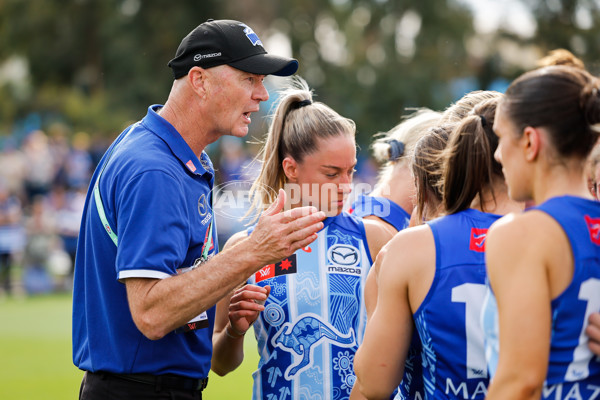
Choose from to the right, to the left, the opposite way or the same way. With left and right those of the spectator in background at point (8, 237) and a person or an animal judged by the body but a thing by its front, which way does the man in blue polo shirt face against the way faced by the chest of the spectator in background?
to the left

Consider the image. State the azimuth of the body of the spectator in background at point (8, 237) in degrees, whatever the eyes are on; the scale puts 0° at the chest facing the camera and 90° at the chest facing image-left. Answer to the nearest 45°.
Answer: approximately 0°

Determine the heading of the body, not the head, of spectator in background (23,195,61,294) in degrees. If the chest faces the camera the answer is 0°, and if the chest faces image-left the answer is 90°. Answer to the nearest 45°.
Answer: approximately 0°

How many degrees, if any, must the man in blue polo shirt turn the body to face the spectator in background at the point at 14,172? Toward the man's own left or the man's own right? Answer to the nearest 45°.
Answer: approximately 90° to the man's own left

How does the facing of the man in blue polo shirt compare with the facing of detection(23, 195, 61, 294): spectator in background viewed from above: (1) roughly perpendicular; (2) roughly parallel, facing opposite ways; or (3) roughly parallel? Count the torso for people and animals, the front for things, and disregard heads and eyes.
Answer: roughly perpendicular

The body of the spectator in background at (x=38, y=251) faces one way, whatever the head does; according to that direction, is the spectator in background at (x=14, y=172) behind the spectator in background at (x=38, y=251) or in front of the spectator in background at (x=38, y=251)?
behind

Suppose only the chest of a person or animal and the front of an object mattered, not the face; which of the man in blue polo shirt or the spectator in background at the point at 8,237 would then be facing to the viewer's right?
the man in blue polo shirt

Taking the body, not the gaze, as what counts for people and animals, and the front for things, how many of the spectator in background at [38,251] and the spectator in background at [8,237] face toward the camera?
2

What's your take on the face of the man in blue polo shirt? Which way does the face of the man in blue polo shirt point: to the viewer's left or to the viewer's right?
to the viewer's right

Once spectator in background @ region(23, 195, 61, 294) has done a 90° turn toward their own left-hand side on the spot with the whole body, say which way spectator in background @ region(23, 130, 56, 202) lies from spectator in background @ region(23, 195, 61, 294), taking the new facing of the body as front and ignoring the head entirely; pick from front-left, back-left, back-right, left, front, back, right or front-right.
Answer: left

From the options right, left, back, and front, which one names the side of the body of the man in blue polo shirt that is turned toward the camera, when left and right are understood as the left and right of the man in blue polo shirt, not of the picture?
right
